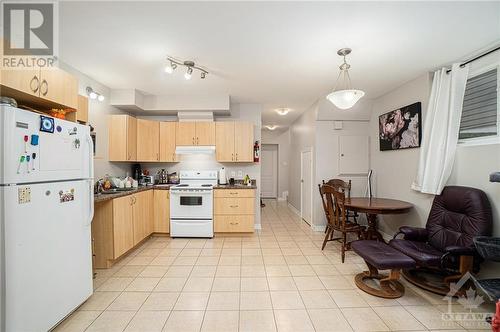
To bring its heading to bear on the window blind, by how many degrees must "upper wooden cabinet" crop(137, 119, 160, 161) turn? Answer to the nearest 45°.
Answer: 0° — it already faces it

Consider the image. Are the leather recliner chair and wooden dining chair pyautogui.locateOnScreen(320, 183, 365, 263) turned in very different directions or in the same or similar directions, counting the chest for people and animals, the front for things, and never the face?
very different directions

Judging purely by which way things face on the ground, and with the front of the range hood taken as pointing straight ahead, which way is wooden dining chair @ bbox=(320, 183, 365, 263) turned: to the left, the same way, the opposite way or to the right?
to the left

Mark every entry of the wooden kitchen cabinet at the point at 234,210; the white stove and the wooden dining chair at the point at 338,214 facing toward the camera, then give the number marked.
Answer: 2

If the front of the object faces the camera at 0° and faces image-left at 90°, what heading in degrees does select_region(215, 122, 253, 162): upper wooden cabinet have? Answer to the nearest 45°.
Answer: approximately 0°

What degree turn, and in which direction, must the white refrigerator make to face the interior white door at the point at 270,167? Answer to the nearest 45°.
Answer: approximately 90° to its left

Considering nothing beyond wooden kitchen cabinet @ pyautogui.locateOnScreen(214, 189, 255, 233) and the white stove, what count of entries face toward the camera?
2

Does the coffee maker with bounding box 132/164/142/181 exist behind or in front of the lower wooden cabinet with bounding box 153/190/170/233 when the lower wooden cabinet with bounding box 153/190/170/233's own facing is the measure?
behind

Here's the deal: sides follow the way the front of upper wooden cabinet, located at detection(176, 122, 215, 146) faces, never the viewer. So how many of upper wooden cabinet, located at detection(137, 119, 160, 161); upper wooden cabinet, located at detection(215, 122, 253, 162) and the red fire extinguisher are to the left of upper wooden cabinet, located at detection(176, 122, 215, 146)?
2

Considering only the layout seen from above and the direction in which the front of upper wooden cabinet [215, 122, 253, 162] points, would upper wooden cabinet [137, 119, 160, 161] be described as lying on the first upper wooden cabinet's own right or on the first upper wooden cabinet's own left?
on the first upper wooden cabinet's own right

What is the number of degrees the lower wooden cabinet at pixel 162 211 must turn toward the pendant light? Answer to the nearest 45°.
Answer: approximately 45° to its left

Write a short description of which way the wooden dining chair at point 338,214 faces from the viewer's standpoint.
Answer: facing away from the viewer and to the right of the viewer
